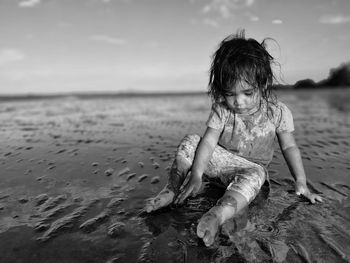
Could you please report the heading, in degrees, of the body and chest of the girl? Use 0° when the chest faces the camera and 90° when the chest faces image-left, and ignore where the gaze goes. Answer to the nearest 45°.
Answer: approximately 45°

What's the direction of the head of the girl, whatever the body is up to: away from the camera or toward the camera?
toward the camera
